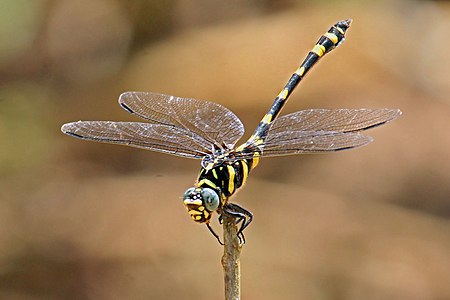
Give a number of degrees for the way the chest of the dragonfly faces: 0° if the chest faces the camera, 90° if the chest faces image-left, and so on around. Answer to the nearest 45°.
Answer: approximately 45°
